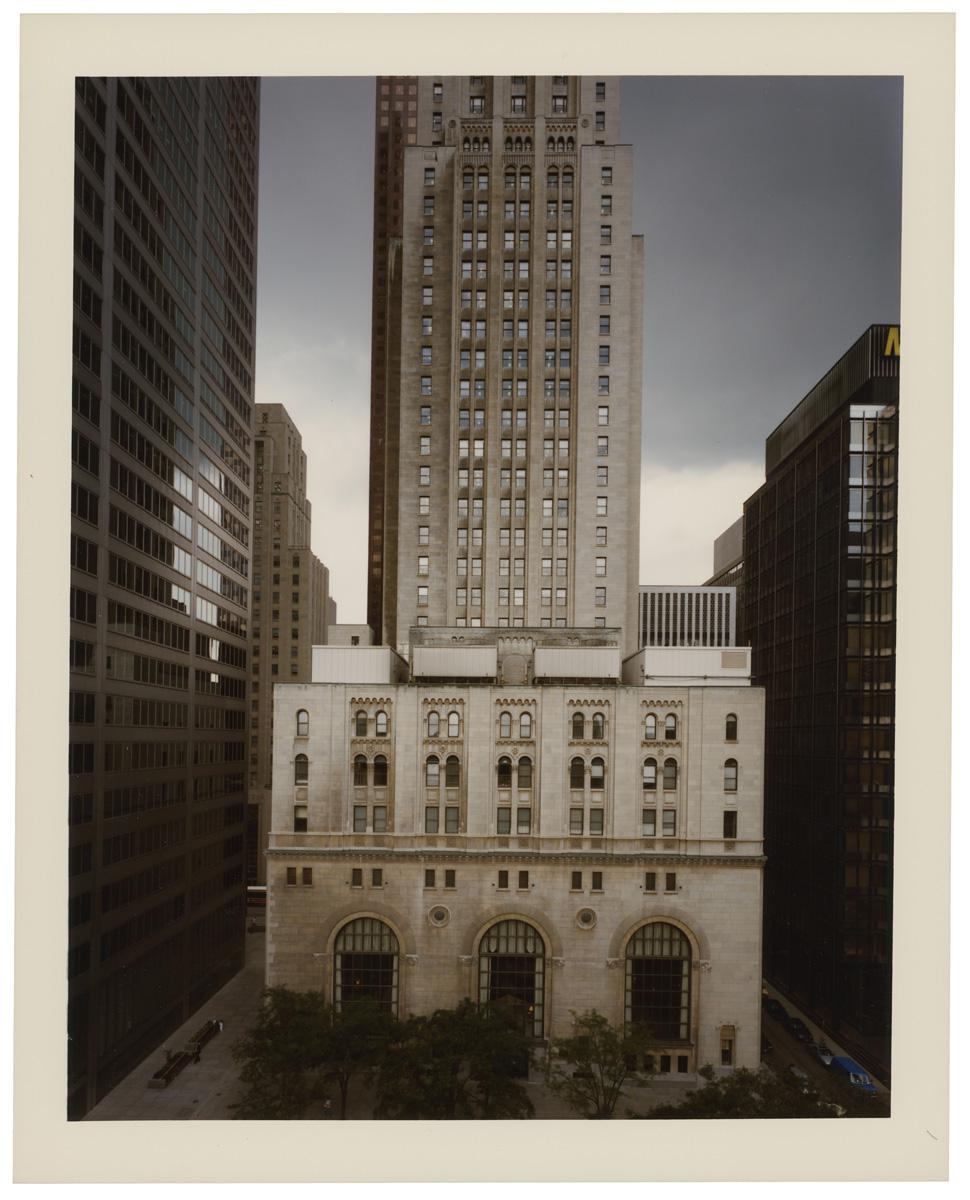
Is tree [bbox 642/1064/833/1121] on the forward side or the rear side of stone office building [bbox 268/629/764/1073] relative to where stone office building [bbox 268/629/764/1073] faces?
on the forward side

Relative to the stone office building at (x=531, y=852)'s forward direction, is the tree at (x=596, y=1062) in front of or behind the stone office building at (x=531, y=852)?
in front

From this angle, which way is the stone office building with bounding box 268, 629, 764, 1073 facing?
toward the camera

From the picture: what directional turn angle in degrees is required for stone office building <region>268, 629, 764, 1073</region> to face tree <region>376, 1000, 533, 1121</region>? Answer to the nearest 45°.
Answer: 0° — it already faces it

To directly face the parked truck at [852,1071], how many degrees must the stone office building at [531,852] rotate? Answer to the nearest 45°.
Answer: approximately 90° to its left

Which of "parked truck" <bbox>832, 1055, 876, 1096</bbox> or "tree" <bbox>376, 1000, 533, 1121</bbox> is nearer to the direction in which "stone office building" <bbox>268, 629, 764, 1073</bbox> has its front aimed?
the tree
